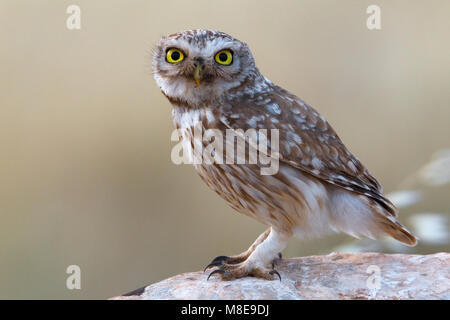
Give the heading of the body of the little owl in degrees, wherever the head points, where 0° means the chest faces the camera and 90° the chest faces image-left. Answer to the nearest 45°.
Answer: approximately 90°
